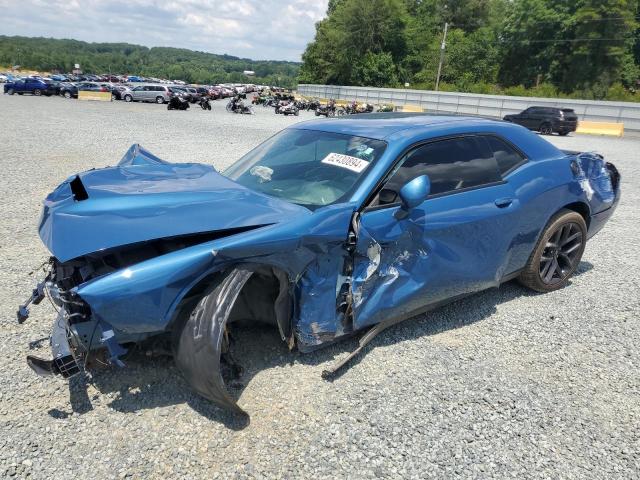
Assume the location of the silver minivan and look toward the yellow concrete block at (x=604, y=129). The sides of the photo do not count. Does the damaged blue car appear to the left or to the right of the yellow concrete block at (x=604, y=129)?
right

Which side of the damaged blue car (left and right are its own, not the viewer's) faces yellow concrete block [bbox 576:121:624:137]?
back

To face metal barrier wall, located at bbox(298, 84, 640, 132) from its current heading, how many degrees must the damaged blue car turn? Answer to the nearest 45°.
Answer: approximately 135° to its right

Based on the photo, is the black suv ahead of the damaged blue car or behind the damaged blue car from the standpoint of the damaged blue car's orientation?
behind

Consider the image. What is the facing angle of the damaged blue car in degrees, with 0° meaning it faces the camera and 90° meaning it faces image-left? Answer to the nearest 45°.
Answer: approximately 45°

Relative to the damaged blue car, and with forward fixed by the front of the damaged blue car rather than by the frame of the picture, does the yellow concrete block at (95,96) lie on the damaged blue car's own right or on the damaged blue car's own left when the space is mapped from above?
on the damaged blue car's own right

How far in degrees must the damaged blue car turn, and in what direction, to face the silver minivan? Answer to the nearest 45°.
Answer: approximately 135° to its right
